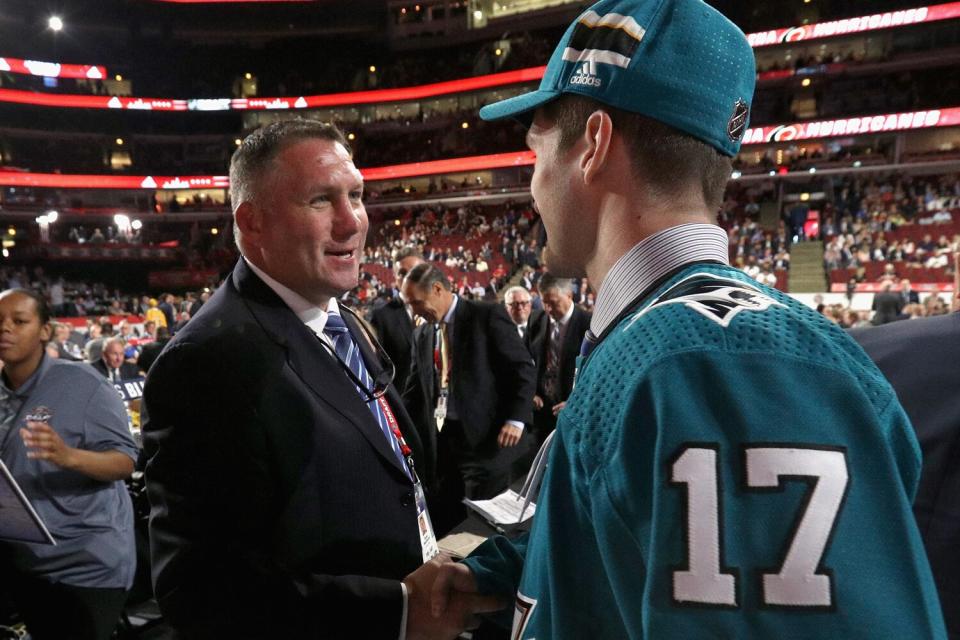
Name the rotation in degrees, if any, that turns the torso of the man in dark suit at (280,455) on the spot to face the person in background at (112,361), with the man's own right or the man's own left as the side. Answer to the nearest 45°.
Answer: approximately 135° to the man's own left

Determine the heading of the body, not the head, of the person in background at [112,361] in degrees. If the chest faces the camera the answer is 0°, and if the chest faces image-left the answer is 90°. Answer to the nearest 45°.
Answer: approximately 0°

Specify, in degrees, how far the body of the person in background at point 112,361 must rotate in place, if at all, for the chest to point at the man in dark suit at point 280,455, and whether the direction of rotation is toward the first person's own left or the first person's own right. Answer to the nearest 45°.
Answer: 0° — they already face them

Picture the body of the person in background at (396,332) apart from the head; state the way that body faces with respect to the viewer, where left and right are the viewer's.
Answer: facing the viewer and to the right of the viewer

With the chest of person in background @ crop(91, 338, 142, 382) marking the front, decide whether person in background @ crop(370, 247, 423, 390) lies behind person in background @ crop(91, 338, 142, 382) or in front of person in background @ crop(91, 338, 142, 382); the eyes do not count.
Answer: in front

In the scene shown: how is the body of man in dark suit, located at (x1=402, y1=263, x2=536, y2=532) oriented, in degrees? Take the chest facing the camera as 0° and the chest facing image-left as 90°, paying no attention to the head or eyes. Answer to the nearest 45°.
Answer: approximately 45°

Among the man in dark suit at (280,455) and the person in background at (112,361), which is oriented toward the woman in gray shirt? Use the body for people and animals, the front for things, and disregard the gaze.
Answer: the person in background

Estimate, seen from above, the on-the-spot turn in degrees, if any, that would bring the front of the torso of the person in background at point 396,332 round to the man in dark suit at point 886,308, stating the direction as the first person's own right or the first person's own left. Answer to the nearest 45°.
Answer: approximately 90° to the first person's own left
